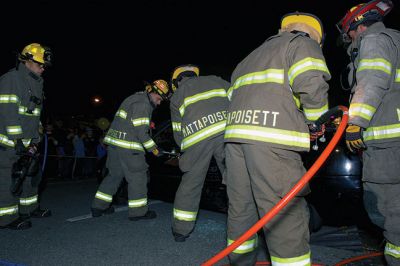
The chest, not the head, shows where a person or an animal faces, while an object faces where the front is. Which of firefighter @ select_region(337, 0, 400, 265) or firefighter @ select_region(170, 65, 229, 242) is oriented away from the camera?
firefighter @ select_region(170, 65, 229, 242)

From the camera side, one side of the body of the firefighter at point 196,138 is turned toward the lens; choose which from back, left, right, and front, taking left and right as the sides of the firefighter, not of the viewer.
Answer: back

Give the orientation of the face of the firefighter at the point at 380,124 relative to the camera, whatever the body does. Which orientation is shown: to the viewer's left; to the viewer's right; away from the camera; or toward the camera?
to the viewer's left

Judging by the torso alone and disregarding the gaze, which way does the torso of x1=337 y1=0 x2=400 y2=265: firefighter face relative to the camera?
to the viewer's left

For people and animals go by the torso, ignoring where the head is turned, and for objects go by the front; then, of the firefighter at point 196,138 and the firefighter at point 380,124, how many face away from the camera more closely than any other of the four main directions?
1

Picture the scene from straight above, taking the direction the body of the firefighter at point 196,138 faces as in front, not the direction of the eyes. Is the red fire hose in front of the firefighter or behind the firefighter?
behind

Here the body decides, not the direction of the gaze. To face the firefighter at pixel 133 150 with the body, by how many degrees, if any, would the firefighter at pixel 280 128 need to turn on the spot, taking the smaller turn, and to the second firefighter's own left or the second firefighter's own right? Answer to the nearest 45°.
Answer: approximately 90° to the second firefighter's own left

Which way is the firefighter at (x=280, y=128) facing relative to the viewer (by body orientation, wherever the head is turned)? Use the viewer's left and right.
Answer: facing away from the viewer and to the right of the viewer

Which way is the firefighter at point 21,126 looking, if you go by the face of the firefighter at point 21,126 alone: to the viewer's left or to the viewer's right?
to the viewer's right

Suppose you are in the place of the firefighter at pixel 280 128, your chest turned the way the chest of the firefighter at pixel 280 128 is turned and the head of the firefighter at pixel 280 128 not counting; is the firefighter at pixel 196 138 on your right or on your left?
on your left

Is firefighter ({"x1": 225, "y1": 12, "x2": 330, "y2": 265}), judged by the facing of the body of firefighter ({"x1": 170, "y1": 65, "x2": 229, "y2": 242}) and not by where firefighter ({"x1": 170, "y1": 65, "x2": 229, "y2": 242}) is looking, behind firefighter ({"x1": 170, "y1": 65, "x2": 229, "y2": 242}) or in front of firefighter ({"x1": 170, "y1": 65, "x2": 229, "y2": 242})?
behind
